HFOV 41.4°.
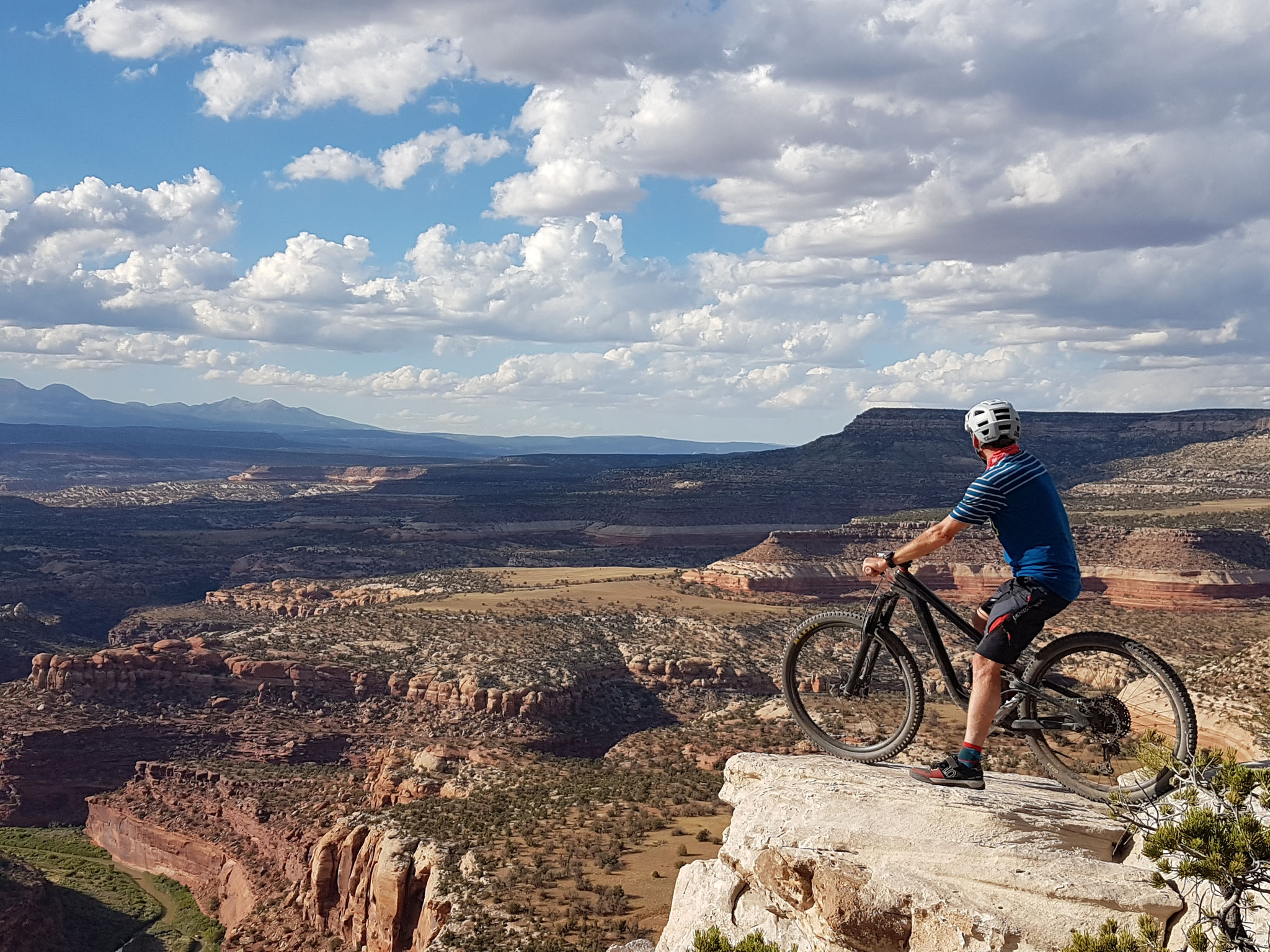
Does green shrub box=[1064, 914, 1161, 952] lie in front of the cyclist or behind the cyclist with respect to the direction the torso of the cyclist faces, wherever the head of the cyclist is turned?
behind

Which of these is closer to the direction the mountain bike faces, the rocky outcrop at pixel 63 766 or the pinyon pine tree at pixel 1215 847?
the rocky outcrop

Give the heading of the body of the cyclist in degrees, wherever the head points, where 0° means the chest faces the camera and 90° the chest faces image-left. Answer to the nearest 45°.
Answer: approximately 135°

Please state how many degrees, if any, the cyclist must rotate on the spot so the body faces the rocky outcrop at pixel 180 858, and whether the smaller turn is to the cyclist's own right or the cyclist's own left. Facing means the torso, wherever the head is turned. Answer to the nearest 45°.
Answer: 0° — they already face it

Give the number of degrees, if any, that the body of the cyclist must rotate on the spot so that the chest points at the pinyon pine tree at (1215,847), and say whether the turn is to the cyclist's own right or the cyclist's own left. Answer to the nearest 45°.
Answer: approximately 180°

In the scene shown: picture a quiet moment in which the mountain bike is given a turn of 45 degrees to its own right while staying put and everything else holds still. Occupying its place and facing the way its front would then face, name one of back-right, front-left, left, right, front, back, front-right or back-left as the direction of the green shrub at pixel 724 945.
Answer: left

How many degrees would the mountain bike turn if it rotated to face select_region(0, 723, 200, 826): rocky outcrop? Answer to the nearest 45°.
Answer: approximately 45° to its right

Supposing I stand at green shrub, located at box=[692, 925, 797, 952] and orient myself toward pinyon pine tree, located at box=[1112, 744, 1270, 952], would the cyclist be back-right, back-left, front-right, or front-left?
front-left

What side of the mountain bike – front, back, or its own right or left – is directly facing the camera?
left

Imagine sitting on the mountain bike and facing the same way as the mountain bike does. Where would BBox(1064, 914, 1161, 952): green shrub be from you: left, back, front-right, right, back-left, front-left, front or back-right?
left

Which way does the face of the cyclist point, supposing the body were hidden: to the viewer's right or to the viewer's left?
to the viewer's left

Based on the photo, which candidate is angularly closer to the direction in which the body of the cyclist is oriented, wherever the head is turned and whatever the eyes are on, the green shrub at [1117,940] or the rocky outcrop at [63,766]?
the rocky outcrop

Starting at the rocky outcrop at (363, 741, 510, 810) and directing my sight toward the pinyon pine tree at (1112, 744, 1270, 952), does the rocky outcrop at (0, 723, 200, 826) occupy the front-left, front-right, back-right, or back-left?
back-right
